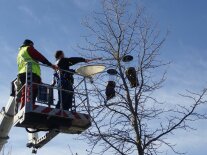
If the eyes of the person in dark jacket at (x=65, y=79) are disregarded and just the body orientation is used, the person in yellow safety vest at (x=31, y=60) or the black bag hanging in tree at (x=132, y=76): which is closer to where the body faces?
the black bag hanging in tree

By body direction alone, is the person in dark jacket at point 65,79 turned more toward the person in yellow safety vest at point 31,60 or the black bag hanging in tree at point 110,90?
the black bag hanging in tree

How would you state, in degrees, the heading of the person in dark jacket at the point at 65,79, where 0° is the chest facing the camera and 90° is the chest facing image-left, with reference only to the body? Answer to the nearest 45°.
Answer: approximately 270°

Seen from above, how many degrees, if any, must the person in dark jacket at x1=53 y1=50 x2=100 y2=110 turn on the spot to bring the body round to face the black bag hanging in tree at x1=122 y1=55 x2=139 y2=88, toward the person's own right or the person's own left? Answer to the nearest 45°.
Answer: approximately 45° to the person's own left

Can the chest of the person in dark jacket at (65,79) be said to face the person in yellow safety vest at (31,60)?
no
